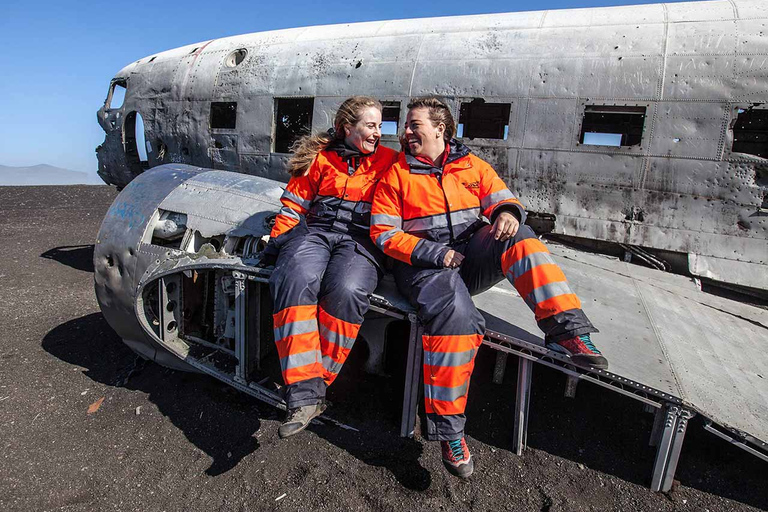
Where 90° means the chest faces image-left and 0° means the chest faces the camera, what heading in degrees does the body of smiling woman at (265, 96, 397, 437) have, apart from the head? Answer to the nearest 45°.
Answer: approximately 0°

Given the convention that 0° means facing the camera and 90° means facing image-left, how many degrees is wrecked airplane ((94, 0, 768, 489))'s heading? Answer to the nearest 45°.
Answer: approximately 135°

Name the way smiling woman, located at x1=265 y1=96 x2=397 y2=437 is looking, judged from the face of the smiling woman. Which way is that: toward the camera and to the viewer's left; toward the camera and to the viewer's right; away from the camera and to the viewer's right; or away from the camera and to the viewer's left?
toward the camera and to the viewer's right
